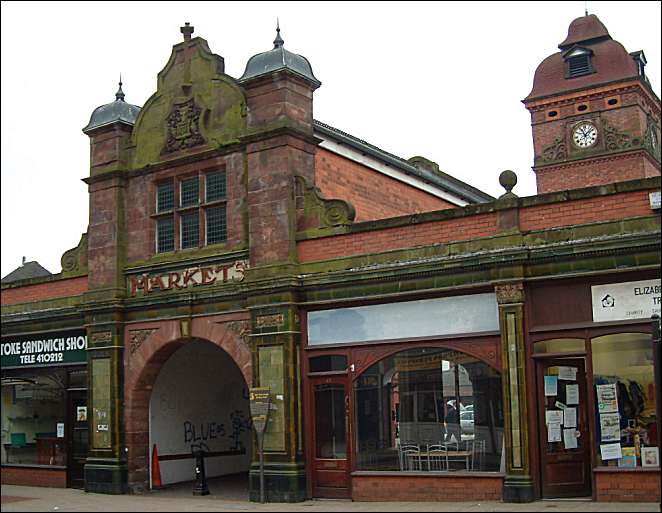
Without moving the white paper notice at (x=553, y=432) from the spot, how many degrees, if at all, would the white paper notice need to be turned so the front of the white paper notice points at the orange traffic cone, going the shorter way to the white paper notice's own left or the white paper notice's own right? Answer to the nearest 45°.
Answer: approximately 135° to the white paper notice's own right

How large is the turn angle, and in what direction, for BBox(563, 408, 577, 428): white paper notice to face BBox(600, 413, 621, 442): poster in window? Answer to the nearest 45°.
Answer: approximately 45° to its left

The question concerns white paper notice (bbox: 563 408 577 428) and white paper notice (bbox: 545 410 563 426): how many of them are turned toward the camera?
2

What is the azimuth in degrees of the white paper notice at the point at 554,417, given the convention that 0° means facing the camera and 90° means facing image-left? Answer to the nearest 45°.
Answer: approximately 0°

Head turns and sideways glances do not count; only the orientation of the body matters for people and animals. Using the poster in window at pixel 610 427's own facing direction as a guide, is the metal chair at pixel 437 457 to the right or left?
on its right
